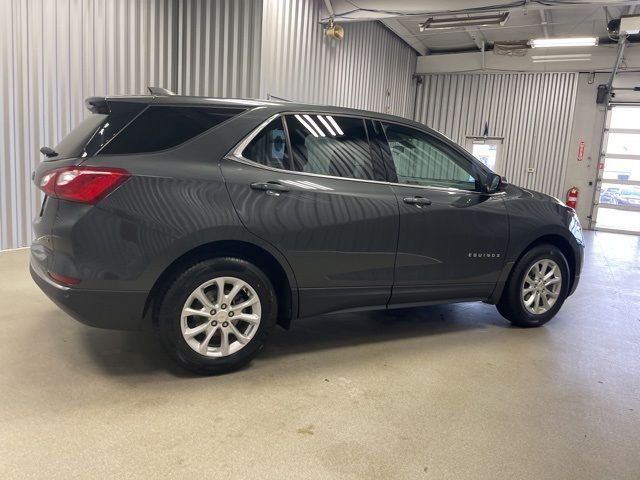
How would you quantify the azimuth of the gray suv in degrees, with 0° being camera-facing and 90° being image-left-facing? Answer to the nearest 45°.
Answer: approximately 225°

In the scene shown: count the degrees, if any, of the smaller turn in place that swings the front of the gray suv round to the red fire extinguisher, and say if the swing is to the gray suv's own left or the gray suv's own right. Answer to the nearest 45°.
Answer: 0° — it already faces it

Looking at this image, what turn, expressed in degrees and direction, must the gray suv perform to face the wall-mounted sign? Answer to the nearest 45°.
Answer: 0° — it already faces it

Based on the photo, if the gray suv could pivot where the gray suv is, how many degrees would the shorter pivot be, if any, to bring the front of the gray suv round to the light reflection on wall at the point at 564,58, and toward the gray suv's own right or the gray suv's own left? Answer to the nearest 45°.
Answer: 0° — it already faces it
